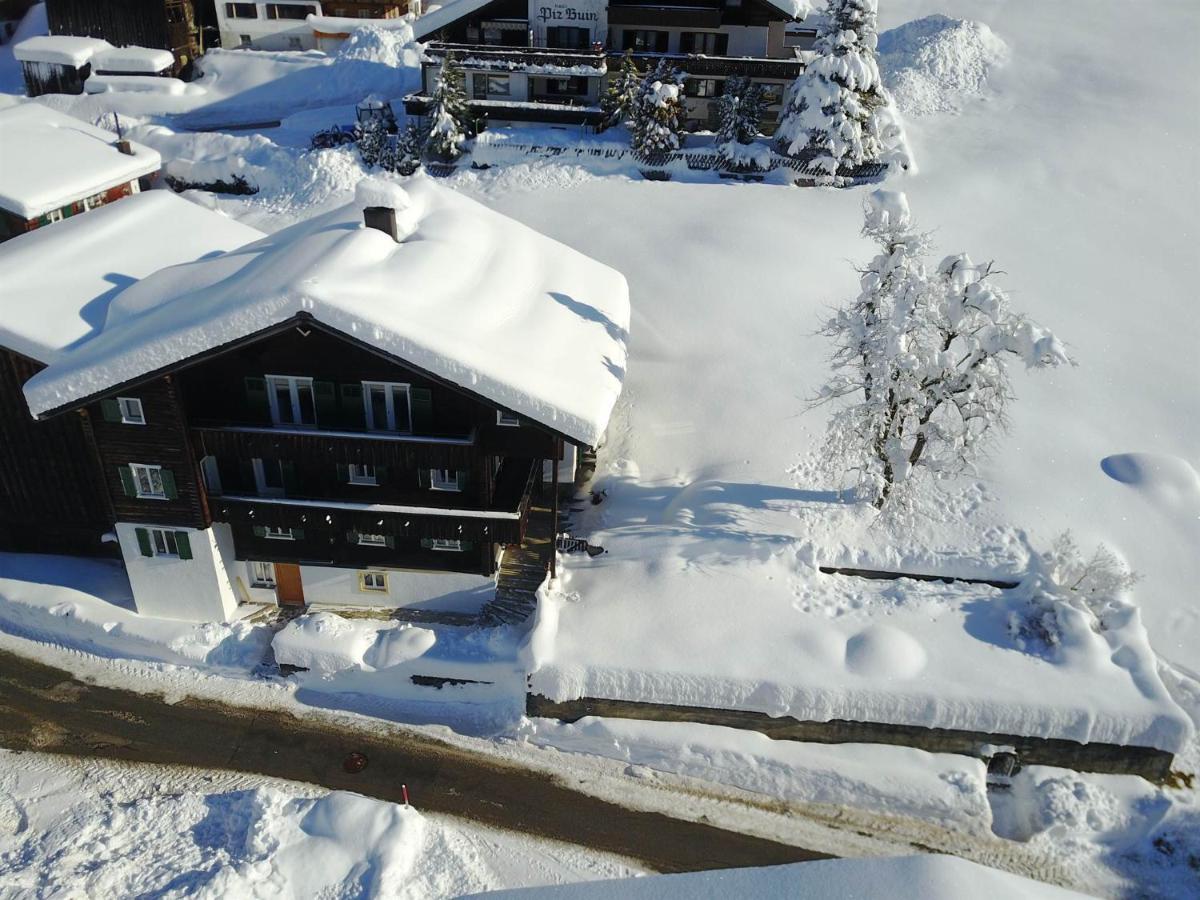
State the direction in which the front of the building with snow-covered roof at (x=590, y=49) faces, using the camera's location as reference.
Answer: facing the viewer

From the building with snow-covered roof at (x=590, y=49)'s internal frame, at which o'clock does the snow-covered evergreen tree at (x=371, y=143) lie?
The snow-covered evergreen tree is roughly at 2 o'clock from the building with snow-covered roof.

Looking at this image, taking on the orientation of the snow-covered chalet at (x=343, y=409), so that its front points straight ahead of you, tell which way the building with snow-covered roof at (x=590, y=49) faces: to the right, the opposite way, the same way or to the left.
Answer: the same way

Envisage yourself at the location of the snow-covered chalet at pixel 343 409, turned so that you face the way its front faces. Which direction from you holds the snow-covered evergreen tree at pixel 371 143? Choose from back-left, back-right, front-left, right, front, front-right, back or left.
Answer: back

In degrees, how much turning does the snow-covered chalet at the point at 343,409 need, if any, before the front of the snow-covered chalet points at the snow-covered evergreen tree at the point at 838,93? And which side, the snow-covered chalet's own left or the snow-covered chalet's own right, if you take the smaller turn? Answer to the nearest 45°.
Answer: approximately 135° to the snow-covered chalet's own left

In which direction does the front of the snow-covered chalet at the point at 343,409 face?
toward the camera

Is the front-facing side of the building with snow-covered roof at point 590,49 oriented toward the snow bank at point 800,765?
yes

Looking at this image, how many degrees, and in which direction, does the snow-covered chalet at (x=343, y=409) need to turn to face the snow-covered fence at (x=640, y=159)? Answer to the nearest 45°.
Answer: approximately 135° to its left

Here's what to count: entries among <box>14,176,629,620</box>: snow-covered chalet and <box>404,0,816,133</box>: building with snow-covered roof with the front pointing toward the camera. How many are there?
2

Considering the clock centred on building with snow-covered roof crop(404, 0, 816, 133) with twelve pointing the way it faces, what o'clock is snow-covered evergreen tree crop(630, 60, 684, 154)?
The snow-covered evergreen tree is roughly at 11 o'clock from the building with snow-covered roof.

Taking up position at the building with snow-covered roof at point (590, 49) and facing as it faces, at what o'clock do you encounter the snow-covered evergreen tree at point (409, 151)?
The snow-covered evergreen tree is roughly at 2 o'clock from the building with snow-covered roof.
